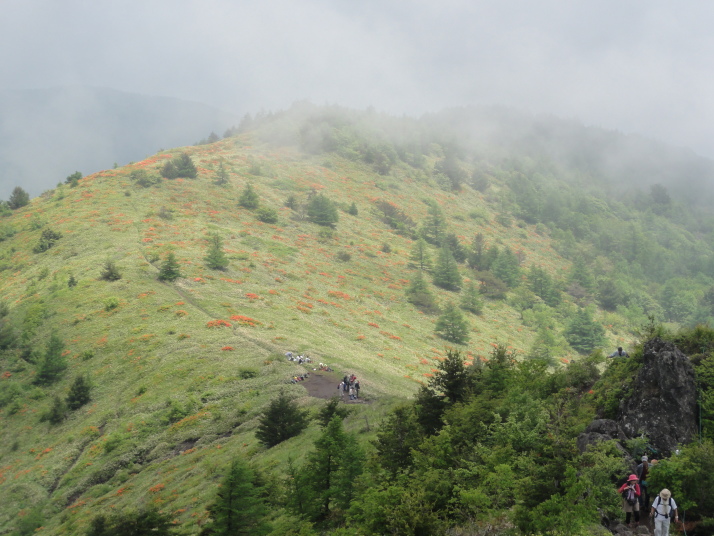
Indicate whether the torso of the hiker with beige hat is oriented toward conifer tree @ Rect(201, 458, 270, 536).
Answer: no
